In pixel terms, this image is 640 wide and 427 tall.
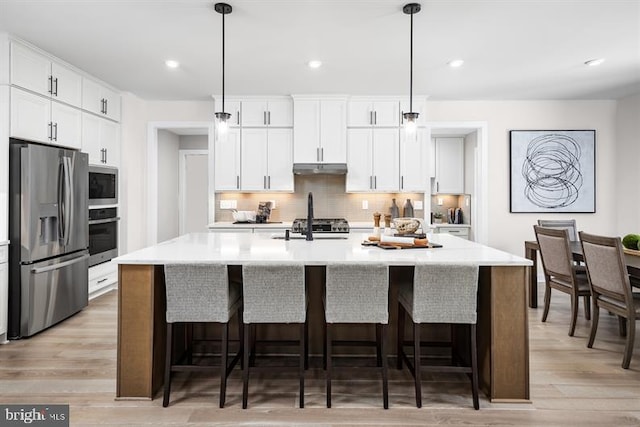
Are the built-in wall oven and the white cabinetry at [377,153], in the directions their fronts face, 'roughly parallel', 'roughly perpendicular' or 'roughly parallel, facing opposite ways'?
roughly perpendicular

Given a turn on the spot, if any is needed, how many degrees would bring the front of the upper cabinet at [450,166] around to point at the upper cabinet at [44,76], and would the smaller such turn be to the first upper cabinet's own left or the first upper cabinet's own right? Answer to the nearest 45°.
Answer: approximately 45° to the first upper cabinet's own right

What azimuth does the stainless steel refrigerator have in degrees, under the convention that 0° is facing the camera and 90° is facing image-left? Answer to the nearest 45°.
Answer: approximately 315°

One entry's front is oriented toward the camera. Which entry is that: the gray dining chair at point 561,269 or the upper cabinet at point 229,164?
the upper cabinet

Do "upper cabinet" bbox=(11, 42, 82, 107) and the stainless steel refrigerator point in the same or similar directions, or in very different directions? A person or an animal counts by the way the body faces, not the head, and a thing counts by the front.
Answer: same or similar directions

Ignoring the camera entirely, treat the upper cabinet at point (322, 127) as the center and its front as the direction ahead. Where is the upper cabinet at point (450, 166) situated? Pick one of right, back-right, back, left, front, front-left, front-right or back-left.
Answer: back-left

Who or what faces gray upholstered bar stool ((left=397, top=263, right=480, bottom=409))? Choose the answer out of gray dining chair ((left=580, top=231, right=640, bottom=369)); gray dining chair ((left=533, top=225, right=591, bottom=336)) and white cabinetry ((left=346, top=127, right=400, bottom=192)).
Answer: the white cabinetry

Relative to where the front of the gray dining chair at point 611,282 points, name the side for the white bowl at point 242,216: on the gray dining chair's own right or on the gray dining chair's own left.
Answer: on the gray dining chair's own left

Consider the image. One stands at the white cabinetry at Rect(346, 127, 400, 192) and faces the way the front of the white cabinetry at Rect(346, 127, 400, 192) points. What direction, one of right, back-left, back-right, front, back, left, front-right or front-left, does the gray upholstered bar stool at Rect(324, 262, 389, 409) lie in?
front

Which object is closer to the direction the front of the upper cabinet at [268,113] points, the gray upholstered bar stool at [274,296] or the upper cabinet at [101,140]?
the gray upholstered bar stool

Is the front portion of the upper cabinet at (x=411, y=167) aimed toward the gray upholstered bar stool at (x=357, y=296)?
yes

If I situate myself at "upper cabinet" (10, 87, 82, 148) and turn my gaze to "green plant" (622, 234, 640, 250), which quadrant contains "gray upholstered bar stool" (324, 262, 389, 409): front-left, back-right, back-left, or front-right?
front-right

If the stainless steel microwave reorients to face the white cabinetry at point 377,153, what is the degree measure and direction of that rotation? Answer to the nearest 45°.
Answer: approximately 45° to its left

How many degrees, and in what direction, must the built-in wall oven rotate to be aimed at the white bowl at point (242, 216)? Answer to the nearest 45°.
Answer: approximately 45° to its left

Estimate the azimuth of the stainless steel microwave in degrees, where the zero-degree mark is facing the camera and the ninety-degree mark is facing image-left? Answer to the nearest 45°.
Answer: approximately 315°

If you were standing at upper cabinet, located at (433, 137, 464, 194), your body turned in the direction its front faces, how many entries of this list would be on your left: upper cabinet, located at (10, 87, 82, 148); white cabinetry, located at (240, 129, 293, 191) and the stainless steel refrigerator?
0

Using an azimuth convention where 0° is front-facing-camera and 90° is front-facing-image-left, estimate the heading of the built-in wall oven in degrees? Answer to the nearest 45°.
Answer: approximately 315°

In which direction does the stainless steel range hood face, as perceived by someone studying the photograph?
facing the viewer

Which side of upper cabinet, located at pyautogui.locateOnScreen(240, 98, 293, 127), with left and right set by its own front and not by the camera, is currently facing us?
front
